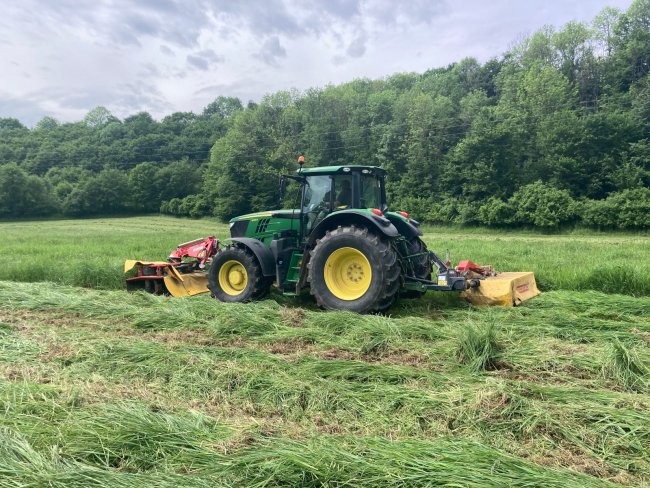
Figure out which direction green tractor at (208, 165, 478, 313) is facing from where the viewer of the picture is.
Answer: facing away from the viewer and to the left of the viewer
